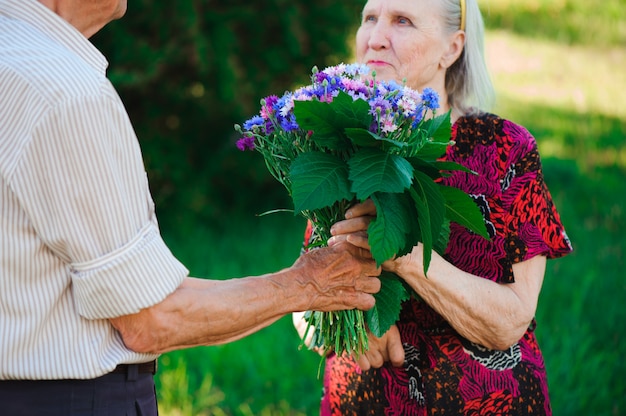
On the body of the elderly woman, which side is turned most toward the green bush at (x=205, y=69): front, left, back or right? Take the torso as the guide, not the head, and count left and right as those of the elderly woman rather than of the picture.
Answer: right

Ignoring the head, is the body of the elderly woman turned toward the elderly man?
yes

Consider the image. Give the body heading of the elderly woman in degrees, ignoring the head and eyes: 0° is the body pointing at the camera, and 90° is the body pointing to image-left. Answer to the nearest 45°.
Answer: approximately 45°

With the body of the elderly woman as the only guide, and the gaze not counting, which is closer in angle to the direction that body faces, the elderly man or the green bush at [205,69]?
the elderly man
